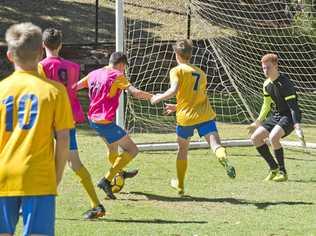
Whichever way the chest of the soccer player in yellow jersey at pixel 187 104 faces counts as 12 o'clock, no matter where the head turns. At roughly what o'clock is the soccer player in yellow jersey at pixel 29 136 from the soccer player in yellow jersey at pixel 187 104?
the soccer player in yellow jersey at pixel 29 136 is roughly at 8 o'clock from the soccer player in yellow jersey at pixel 187 104.

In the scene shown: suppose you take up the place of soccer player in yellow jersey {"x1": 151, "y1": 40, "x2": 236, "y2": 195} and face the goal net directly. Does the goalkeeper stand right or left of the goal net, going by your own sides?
right

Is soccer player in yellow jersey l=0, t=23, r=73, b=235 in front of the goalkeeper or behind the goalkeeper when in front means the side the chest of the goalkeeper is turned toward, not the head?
in front

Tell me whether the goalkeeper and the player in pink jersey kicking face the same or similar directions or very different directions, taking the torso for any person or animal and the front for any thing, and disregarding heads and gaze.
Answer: very different directions

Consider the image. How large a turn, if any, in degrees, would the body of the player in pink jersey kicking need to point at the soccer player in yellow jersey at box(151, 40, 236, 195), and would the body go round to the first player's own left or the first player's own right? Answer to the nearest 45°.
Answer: approximately 45° to the first player's own right

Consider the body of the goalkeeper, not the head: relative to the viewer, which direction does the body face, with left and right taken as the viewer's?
facing the viewer and to the left of the viewer

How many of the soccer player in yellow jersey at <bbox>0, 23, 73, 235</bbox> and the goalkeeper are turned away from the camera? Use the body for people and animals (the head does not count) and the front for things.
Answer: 1

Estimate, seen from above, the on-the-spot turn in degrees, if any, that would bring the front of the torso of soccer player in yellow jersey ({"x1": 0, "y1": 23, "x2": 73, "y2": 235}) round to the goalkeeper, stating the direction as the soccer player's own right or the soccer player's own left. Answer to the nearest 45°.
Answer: approximately 45° to the soccer player's own right

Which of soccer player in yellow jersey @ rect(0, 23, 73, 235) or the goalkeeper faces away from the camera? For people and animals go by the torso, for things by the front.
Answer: the soccer player in yellow jersey

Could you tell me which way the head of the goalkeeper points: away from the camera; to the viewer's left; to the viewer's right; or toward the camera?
to the viewer's left

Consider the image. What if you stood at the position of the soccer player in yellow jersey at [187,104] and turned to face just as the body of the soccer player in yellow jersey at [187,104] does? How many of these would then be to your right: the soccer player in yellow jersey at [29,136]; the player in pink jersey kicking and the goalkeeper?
1

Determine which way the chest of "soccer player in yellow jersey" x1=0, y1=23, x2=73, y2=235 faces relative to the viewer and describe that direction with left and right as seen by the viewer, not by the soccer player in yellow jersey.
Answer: facing away from the viewer

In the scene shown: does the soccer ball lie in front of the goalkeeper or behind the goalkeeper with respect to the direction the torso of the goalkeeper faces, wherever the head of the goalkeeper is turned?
in front

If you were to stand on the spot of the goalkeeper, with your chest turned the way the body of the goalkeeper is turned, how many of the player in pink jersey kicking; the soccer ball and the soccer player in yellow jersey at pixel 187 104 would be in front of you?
3
